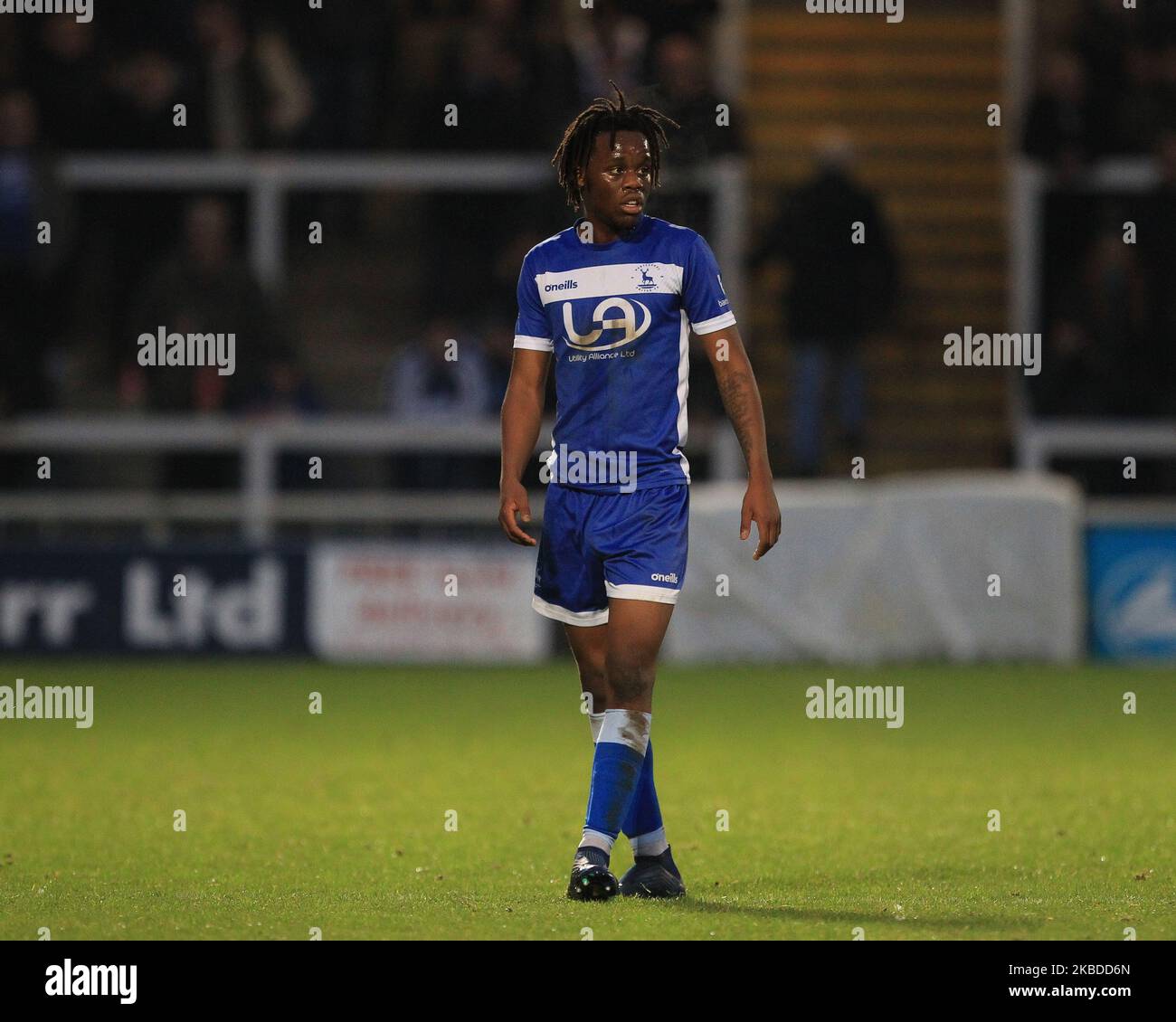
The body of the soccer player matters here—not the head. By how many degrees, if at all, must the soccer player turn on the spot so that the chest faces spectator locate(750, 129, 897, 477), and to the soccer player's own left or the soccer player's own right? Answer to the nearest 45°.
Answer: approximately 180°

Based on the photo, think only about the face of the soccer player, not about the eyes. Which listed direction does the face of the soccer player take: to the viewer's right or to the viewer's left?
to the viewer's right

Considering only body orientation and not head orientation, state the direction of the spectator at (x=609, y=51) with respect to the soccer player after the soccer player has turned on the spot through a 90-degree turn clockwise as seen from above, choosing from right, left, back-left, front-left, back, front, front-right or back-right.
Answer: right

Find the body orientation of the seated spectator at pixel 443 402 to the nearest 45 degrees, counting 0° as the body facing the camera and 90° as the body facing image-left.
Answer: approximately 0°

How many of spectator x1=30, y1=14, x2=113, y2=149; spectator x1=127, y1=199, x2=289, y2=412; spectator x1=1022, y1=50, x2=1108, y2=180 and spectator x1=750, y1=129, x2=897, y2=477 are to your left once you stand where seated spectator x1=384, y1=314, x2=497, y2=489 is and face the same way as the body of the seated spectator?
2

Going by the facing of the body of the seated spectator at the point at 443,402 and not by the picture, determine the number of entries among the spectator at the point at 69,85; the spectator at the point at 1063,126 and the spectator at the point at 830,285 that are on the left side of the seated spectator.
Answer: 2

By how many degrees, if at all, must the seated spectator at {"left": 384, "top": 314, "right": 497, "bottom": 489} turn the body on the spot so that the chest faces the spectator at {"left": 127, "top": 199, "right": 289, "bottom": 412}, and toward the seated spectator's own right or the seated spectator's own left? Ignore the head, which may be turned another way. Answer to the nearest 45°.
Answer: approximately 90° to the seated spectator's own right

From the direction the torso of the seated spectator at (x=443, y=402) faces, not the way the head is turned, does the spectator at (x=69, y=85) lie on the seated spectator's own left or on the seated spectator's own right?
on the seated spectator's own right

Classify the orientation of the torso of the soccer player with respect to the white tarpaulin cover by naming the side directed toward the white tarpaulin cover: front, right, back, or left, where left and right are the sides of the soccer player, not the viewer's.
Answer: back

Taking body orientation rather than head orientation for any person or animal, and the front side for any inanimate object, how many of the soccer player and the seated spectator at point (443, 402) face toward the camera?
2

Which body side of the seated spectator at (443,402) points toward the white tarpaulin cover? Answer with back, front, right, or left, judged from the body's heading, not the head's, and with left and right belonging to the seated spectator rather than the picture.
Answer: left

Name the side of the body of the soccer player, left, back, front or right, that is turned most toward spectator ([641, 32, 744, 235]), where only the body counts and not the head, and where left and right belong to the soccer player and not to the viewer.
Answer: back

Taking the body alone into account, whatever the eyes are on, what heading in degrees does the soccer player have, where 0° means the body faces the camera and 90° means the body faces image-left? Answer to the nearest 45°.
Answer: approximately 0°
